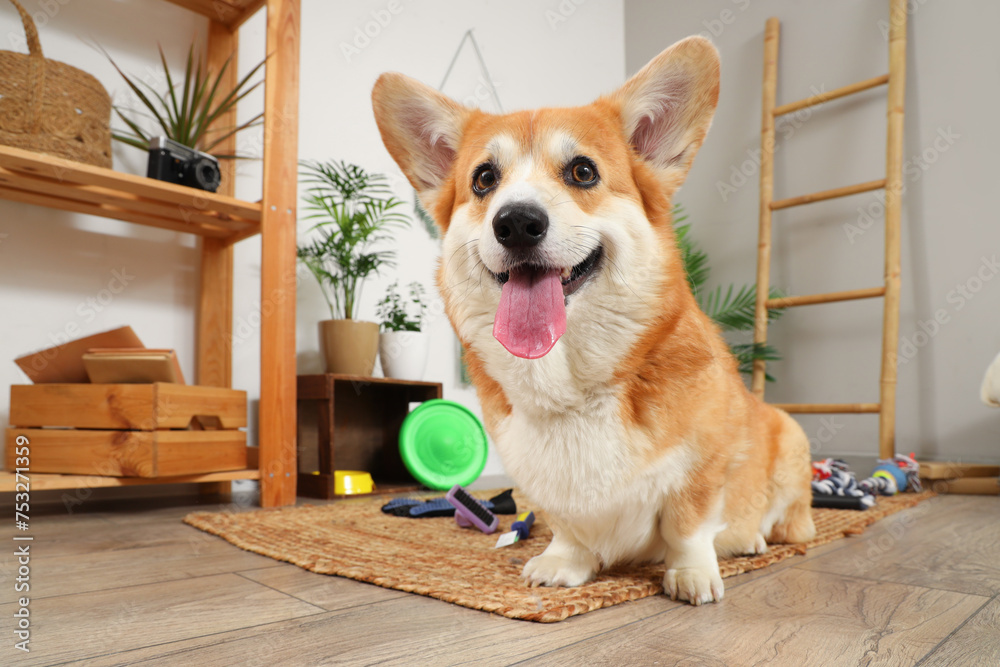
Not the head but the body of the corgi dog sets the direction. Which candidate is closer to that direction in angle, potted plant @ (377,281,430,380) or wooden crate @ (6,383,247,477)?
the wooden crate

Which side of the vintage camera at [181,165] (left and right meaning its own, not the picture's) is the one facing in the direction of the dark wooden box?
left

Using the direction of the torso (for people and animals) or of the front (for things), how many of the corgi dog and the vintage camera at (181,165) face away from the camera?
0

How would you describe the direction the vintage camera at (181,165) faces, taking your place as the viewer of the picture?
facing the viewer and to the right of the viewer

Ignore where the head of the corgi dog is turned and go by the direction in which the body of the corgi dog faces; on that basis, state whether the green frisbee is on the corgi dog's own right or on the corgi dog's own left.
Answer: on the corgi dog's own right

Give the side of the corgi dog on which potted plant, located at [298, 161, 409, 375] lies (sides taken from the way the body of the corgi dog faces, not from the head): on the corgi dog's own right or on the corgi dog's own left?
on the corgi dog's own right

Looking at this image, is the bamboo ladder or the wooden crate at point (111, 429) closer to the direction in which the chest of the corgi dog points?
the wooden crate

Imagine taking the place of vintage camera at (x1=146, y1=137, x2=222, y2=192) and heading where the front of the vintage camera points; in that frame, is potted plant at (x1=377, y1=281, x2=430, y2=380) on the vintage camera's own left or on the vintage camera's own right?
on the vintage camera's own left

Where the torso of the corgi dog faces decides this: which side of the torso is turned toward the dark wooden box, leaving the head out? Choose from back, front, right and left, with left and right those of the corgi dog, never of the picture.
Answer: right

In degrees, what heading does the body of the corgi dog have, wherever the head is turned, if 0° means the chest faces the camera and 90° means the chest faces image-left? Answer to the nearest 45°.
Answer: approximately 45°

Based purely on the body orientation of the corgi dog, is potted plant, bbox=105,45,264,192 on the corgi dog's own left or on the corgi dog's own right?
on the corgi dog's own right
